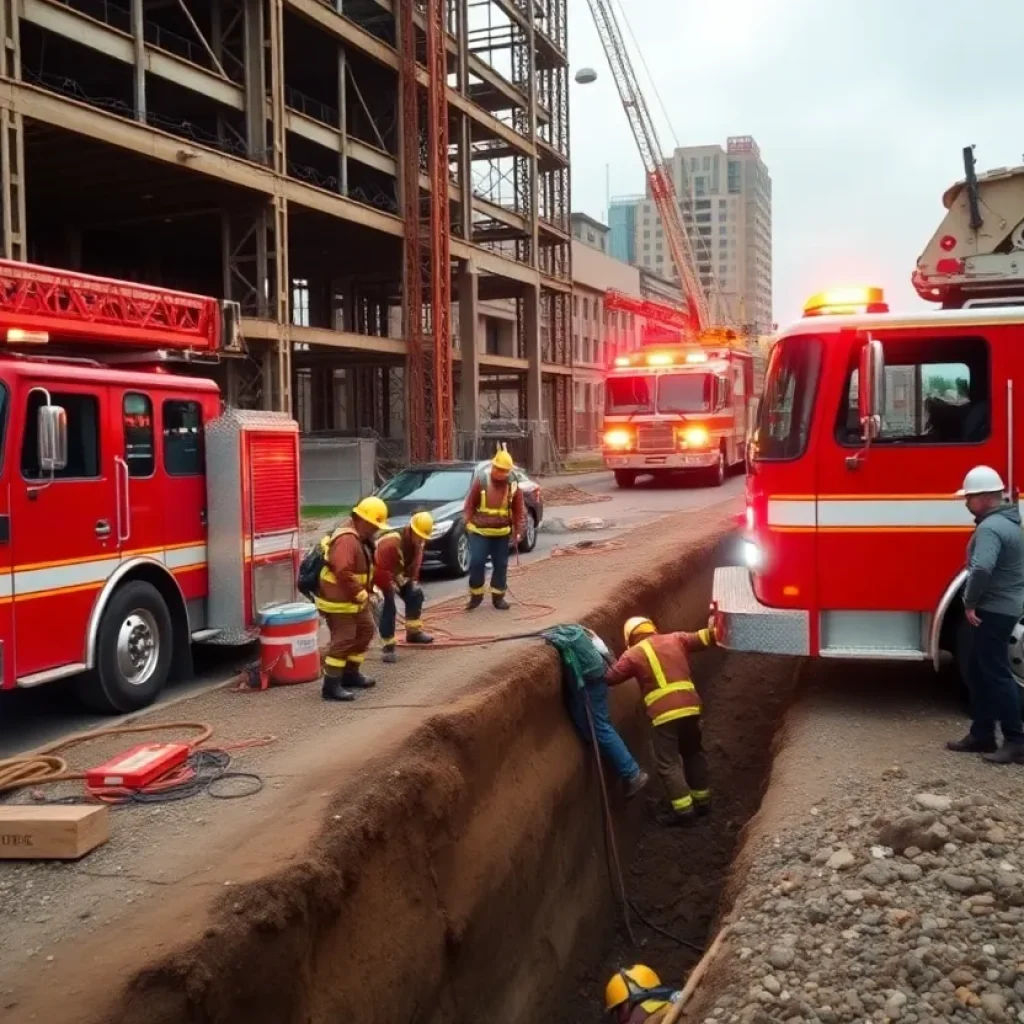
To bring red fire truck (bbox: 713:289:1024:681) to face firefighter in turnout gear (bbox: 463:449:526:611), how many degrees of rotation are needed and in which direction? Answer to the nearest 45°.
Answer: approximately 45° to its right

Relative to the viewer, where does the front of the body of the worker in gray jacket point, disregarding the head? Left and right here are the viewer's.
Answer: facing to the left of the viewer

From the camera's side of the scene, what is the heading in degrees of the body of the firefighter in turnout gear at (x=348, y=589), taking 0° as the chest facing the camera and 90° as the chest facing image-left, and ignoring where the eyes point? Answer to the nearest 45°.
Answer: approximately 270°

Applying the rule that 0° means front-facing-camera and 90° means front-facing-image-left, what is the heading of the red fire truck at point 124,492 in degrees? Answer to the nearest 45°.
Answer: approximately 45°

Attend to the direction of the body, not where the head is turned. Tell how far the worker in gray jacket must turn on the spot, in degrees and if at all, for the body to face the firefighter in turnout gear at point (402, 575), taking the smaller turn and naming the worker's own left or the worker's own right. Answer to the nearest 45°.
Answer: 0° — they already face them

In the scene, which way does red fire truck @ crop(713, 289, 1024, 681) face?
to the viewer's left

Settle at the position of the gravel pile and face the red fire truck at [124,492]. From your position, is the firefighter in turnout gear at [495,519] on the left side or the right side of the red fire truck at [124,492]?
right

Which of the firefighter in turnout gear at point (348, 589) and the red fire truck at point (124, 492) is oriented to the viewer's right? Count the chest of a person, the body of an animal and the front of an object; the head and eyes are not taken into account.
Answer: the firefighter in turnout gear

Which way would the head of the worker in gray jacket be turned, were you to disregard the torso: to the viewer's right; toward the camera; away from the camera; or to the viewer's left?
to the viewer's left

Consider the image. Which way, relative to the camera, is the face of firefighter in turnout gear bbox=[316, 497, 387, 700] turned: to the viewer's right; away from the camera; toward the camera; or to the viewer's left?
to the viewer's right

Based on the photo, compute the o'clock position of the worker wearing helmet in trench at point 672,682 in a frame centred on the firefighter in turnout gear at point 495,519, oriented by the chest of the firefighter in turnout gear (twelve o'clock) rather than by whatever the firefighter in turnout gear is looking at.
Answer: The worker wearing helmet in trench is roughly at 11 o'clock from the firefighter in turnout gear.

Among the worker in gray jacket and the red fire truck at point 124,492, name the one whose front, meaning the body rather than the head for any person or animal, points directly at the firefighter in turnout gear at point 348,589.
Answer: the worker in gray jacket
